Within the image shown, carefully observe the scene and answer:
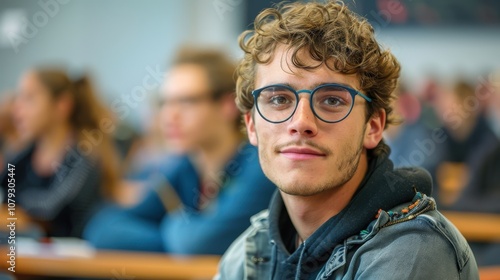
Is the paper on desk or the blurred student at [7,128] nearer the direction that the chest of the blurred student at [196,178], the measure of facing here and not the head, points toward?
the paper on desk

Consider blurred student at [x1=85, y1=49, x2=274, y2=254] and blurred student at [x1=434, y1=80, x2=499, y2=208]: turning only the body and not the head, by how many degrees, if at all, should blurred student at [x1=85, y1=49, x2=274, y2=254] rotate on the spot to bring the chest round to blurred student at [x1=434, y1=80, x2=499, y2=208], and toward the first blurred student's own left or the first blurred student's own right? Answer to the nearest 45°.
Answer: approximately 180°

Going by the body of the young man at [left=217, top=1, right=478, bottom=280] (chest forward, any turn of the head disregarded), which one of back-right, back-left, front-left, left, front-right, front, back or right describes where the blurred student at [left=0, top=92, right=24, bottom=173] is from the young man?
right

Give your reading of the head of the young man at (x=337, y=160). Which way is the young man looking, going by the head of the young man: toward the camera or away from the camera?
toward the camera

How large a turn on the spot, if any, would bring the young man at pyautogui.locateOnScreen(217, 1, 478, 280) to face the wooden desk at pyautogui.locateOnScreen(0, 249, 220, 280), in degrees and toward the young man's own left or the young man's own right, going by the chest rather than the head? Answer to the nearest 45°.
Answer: approximately 90° to the young man's own right

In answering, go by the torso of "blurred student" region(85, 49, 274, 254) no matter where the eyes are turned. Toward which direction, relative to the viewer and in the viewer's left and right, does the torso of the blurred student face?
facing the viewer and to the left of the viewer

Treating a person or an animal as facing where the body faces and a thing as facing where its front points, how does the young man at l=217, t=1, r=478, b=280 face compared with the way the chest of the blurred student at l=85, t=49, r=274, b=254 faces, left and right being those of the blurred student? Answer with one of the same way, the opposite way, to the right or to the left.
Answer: the same way

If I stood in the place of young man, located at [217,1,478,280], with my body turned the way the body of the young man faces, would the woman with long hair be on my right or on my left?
on my right

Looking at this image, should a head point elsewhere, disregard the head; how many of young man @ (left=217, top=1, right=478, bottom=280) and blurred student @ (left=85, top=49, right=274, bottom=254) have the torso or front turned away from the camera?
0
